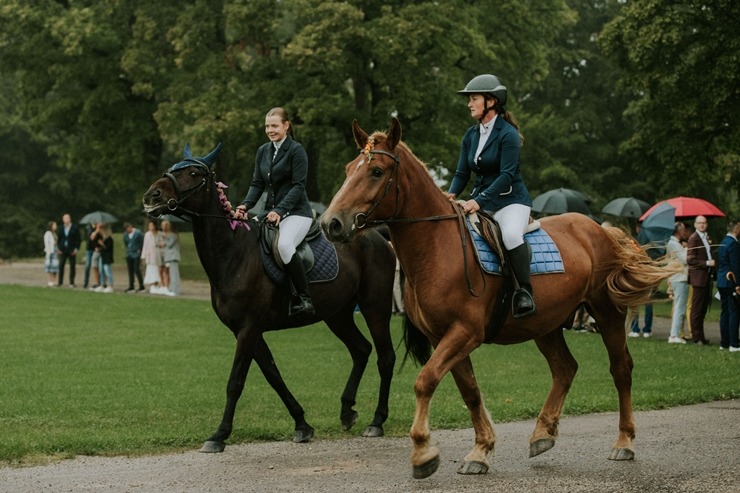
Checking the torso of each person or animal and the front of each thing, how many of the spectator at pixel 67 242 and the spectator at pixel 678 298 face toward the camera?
1

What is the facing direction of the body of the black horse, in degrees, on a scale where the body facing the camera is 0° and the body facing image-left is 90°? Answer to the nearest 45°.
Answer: approximately 45°

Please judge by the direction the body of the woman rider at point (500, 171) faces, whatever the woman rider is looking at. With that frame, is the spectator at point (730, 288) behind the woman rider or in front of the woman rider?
behind

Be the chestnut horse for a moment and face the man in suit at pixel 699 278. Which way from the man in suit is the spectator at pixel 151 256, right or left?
left

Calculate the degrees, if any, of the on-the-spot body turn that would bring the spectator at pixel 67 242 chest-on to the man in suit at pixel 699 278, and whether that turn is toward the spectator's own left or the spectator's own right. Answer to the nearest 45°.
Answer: approximately 45° to the spectator's own left

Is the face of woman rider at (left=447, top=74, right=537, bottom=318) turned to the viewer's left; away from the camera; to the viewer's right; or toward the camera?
to the viewer's left

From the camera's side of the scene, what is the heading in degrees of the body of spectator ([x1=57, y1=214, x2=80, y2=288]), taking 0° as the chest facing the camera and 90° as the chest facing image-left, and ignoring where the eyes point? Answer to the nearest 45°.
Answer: approximately 0°
